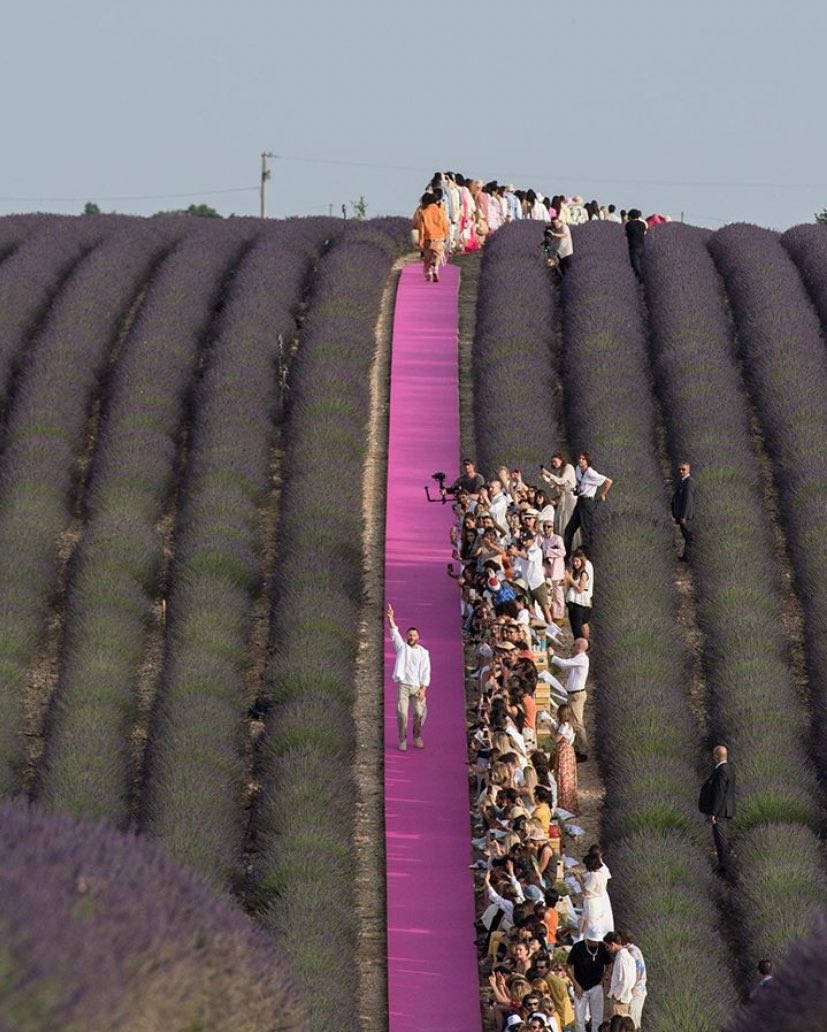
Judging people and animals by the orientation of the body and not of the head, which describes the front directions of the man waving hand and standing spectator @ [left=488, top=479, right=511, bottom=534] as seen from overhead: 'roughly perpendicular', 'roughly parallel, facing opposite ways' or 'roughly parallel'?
roughly perpendicular

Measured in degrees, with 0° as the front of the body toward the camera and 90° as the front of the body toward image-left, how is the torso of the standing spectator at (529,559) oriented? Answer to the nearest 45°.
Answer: approximately 45°

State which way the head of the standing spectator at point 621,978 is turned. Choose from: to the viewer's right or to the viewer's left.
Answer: to the viewer's left

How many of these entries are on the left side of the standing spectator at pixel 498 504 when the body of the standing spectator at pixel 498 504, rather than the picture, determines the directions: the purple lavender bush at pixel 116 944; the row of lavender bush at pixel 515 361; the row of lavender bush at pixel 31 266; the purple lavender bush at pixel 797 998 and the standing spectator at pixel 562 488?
2

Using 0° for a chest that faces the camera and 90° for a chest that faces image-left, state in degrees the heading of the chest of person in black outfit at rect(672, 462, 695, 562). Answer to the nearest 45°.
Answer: approximately 45°

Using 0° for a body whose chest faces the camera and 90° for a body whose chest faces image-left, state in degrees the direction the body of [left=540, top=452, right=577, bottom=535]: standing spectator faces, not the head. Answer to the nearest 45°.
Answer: approximately 45°
